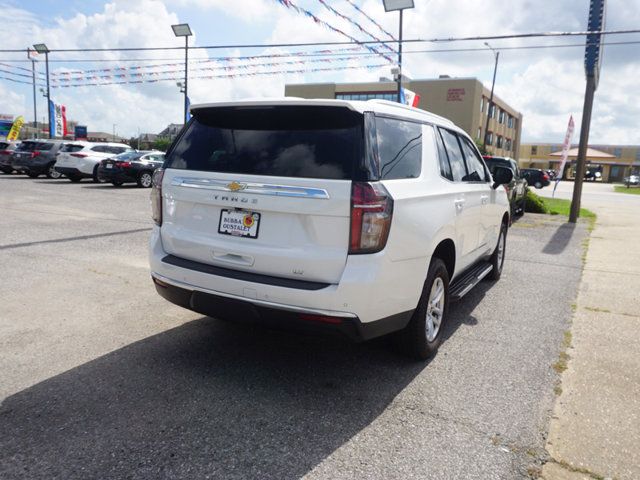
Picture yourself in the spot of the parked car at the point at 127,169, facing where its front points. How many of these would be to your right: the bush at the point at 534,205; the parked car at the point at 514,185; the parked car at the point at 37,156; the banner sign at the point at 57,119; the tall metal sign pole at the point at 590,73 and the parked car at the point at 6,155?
3

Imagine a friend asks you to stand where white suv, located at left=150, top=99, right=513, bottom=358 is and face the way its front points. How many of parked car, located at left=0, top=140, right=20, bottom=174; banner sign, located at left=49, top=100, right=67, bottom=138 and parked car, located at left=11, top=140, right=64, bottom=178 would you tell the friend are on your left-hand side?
3

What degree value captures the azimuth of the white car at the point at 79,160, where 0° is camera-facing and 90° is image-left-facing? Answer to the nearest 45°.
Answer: approximately 225°

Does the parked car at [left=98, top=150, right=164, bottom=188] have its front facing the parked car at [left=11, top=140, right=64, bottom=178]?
no

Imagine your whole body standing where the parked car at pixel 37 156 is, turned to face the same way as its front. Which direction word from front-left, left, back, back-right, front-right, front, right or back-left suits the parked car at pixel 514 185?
right

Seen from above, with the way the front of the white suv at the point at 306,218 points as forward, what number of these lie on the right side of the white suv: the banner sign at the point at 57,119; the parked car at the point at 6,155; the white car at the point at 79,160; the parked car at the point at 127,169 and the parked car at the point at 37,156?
0

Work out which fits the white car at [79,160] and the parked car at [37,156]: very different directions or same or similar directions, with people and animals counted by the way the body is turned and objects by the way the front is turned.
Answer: same or similar directions

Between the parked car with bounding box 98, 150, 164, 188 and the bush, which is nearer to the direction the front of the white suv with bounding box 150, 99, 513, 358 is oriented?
the bush

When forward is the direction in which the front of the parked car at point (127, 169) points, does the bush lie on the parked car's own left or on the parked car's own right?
on the parked car's own right

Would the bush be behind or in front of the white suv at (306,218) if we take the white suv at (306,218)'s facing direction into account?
in front

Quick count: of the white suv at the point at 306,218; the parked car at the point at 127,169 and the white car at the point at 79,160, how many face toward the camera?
0

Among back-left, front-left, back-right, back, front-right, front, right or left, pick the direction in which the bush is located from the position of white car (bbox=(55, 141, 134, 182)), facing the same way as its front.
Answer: right

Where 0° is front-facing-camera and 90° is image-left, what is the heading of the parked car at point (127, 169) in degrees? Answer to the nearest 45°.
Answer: approximately 225°

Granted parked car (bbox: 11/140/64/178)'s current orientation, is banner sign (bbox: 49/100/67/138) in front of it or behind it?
in front

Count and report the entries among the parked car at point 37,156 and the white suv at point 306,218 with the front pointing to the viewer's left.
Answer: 0
